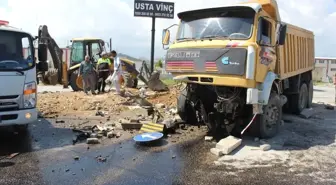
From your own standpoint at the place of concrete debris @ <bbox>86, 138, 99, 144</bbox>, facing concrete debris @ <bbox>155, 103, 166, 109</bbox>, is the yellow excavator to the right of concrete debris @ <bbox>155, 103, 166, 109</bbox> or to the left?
left

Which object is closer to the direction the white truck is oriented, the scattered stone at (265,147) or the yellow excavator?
the scattered stone

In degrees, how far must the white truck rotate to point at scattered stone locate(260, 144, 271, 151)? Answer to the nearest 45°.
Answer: approximately 45° to its left

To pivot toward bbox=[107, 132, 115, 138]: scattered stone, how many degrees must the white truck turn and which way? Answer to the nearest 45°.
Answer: approximately 90° to its left

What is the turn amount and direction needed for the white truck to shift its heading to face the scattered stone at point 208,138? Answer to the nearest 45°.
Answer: approximately 90° to its left

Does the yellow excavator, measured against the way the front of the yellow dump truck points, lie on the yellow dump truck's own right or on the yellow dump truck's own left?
on the yellow dump truck's own right

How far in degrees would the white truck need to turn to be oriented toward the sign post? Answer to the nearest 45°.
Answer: approximately 135° to its left

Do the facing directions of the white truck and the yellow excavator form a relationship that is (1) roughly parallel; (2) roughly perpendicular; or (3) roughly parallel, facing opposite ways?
roughly perpendicular

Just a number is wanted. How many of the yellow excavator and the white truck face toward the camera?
1
